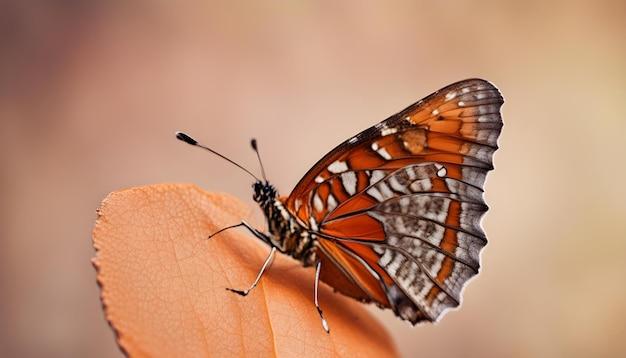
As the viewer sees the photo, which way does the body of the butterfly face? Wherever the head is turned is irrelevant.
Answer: to the viewer's left
